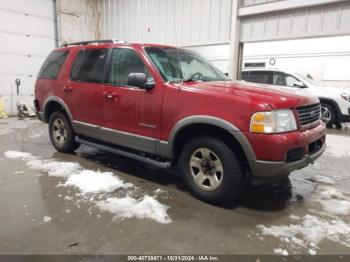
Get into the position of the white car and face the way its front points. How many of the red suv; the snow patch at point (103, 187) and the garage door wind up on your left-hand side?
0

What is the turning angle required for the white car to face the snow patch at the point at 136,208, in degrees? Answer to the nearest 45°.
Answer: approximately 45° to its right

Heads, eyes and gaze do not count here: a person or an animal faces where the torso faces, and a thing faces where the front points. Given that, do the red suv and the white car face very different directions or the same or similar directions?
same or similar directions

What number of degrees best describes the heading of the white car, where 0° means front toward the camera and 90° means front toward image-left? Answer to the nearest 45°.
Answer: approximately 315°

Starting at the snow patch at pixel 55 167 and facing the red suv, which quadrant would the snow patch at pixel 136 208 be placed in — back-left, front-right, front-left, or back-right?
front-right

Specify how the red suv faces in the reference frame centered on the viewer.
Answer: facing the viewer and to the right of the viewer

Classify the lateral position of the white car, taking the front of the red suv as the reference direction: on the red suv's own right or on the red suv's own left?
on the red suv's own left

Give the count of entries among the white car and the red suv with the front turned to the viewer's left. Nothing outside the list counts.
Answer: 0

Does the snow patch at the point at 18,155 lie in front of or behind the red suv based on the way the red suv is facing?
behind

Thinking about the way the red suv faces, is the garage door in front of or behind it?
behind
